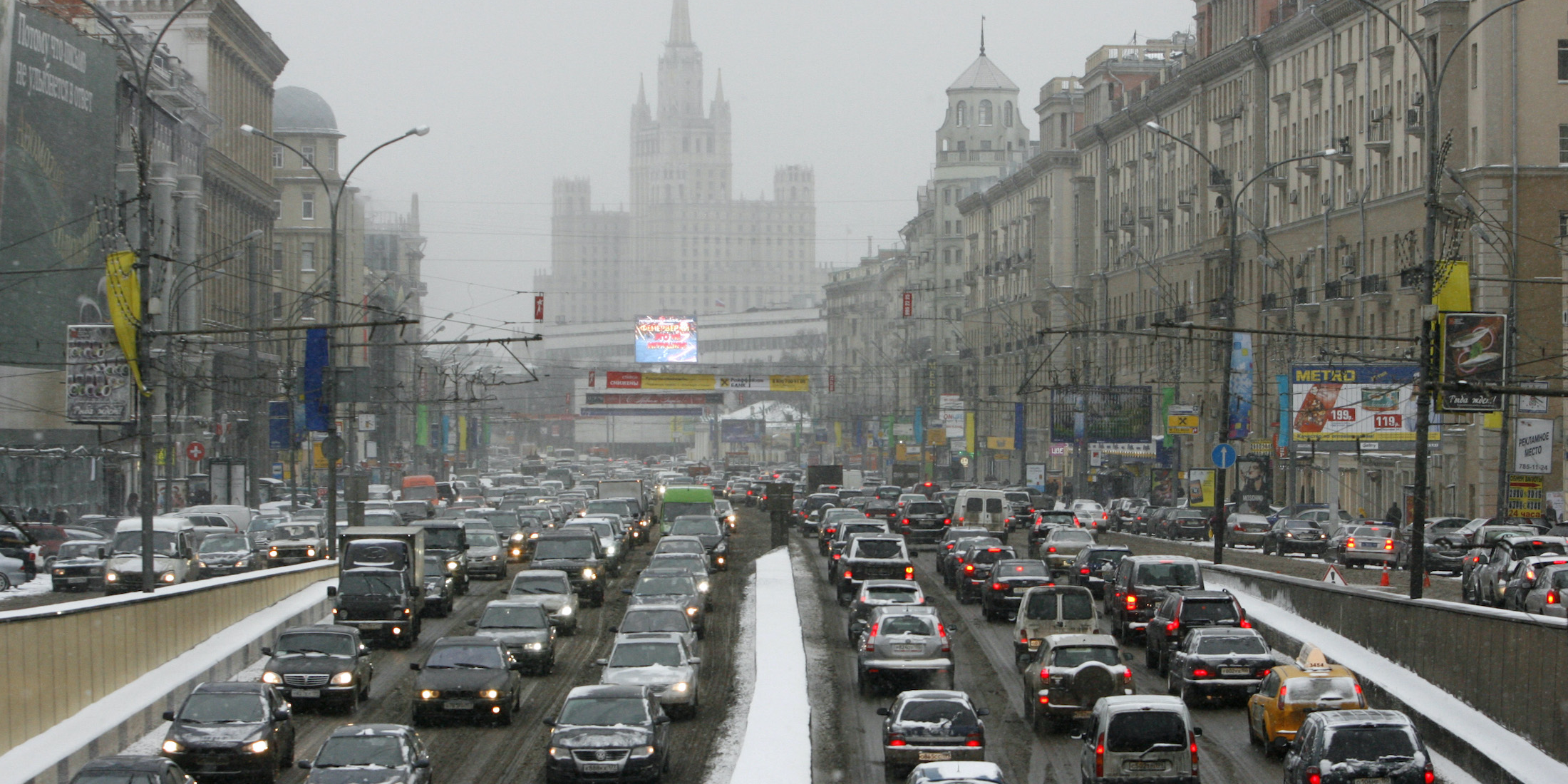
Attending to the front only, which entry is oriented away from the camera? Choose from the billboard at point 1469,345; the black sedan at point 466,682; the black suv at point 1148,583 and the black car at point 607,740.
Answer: the black suv at point 1148,583

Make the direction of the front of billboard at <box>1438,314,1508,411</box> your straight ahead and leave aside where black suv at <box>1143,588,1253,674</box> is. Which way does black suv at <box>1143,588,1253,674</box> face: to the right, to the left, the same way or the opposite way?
the opposite way

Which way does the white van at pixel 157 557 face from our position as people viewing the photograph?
facing the viewer

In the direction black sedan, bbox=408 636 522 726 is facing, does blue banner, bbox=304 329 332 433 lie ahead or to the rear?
to the rear

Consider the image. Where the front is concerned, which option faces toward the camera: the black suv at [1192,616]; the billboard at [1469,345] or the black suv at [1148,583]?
the billboard

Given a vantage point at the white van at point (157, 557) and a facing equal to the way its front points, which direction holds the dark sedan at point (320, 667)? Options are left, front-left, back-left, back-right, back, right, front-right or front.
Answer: front

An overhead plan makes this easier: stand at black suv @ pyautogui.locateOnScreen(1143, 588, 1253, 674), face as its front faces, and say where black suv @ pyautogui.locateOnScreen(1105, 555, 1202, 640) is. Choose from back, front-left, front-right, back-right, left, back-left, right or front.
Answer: front

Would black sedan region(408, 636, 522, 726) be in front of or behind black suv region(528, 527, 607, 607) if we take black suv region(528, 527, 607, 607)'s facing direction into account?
in front

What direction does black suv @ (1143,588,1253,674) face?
away from the camera

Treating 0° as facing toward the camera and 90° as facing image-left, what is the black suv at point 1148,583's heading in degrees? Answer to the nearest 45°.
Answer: approximately 180°

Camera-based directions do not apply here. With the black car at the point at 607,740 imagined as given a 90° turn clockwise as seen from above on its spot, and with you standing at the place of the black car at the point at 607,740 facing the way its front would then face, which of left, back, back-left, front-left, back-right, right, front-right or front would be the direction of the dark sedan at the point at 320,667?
front-right

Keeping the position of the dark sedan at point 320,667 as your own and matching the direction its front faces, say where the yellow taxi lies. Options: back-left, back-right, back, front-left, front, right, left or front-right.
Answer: front-left

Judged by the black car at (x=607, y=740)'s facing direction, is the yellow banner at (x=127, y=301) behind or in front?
behind

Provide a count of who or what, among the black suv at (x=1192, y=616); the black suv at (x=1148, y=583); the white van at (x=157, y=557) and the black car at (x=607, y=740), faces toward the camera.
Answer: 2

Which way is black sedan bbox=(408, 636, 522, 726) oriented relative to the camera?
toward the camera

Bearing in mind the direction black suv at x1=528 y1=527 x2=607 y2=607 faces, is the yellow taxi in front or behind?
in front

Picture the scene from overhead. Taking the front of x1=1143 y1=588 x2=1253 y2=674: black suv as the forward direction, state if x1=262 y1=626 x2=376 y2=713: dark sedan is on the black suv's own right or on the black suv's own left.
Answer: on the black suv's own left

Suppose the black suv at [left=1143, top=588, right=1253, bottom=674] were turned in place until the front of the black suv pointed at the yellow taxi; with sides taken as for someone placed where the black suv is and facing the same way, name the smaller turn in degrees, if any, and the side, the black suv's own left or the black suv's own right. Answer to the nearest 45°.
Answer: approximately 180°

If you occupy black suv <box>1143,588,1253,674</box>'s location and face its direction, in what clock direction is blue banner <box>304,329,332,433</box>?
The blue banner is roughly at 10 o'clock from the black suv.
